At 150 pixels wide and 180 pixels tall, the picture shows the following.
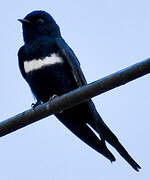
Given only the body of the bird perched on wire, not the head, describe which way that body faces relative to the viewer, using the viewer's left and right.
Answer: facing the viewer and to the left of the viewer
